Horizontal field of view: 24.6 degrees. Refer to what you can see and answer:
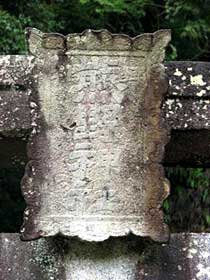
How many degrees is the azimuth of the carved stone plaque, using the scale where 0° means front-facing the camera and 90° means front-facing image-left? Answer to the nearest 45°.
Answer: approximately 0°
